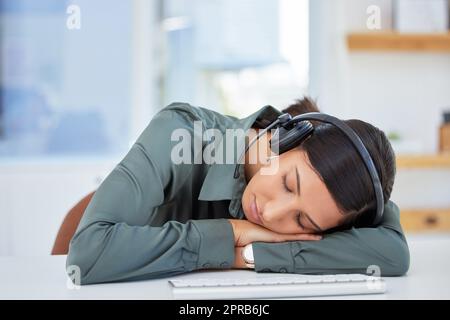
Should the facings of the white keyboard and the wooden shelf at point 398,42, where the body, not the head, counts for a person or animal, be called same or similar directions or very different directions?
very different directions

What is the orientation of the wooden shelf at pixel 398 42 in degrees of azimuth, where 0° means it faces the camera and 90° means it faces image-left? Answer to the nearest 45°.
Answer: approximately 0°

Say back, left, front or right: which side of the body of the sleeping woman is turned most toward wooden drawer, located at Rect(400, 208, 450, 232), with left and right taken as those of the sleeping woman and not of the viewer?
back

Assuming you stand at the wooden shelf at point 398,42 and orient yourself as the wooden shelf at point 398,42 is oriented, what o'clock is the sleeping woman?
The sleeping woman is roughly at 12 o'clock from the wooden shelf.

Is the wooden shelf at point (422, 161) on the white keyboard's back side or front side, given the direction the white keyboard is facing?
on the front side

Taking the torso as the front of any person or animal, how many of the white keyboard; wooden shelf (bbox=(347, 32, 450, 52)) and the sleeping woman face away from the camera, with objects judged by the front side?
1

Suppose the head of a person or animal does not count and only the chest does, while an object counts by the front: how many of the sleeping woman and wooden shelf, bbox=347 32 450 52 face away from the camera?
0

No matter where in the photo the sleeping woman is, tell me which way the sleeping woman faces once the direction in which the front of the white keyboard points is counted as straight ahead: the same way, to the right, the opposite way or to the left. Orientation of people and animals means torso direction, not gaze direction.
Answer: the opposite way

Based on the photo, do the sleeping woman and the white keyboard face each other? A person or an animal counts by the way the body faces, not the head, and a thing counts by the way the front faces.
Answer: yes

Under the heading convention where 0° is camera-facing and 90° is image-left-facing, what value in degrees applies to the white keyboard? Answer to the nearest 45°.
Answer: approximately 180°
